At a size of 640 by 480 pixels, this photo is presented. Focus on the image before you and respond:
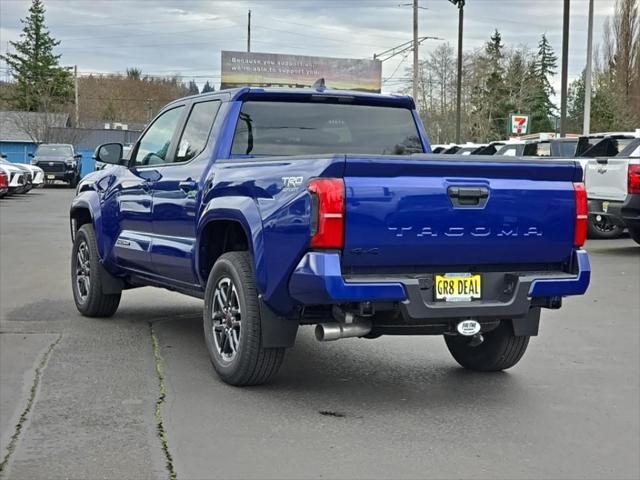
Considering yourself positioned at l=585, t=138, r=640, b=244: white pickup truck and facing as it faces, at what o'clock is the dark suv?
The dark suv is roughly at 9 o'clock from the white pickup truck.

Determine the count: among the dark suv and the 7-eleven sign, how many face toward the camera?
2

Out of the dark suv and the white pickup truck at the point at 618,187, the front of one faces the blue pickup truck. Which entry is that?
the dark suv

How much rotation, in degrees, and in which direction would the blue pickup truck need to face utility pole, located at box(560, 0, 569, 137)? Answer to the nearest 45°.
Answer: approximately 45° to its right
